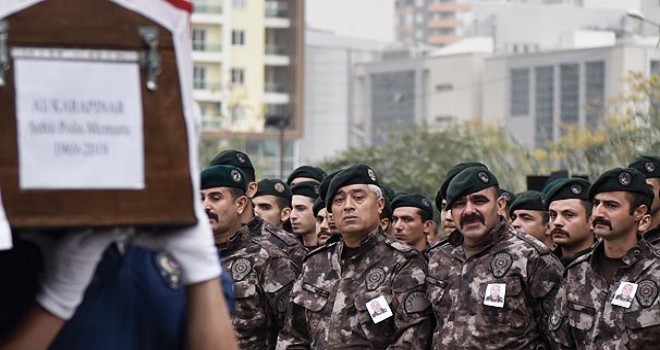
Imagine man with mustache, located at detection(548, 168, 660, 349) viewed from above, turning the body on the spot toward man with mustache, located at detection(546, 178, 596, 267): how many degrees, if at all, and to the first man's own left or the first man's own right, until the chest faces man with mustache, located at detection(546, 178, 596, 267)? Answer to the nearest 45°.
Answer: approximately 135° to the first man's own right

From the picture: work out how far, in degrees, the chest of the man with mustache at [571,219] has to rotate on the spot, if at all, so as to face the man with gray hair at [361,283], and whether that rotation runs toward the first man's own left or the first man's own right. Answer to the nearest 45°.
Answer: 0° — they already face them

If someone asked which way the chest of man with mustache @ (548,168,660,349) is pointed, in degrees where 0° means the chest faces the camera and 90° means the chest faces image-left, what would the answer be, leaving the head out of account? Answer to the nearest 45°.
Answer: approximately 45°
